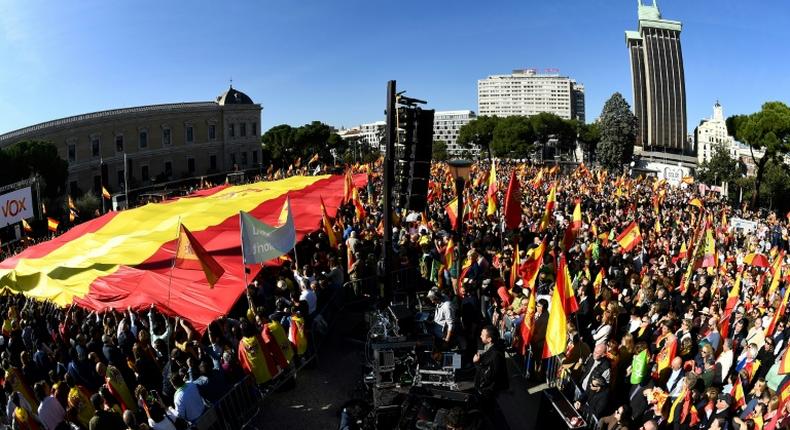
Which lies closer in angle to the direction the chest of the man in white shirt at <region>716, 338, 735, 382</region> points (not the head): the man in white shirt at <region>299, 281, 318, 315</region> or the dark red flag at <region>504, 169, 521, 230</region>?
the man in white shirt

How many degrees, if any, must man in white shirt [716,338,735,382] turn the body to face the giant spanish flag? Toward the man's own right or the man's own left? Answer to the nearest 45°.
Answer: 0° — they already face it

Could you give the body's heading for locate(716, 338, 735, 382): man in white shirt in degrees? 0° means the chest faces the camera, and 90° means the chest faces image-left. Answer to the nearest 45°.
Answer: approximately 90°

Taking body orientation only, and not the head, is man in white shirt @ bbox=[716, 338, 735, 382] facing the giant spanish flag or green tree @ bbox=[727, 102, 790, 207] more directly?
the giant spanish flag
